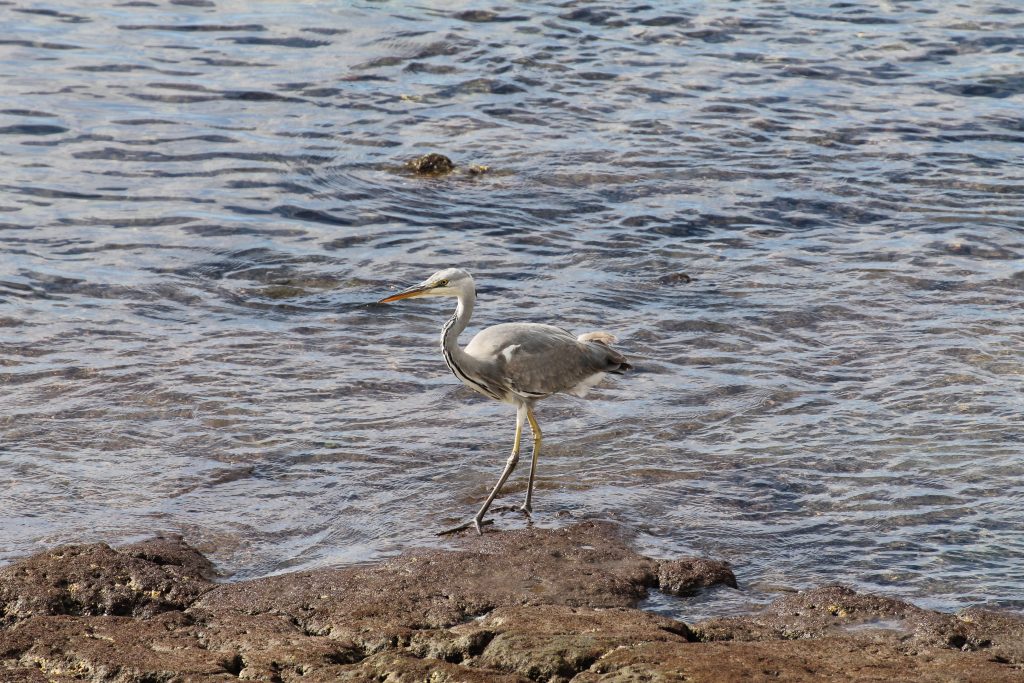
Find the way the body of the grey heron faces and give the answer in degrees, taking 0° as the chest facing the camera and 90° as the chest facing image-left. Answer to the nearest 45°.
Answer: approximately 90°

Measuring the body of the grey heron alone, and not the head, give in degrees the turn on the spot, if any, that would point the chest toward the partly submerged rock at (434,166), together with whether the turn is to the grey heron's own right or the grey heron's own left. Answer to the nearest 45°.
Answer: approximately 90° to the grey heron's own right
